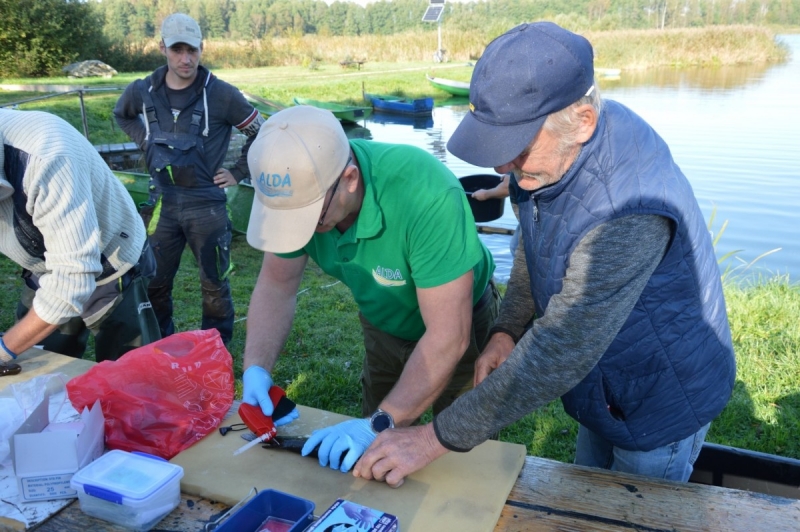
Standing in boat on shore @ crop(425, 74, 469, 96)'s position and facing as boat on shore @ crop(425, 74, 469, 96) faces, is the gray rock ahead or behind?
ahead

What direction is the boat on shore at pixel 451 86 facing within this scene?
to the viewer's left

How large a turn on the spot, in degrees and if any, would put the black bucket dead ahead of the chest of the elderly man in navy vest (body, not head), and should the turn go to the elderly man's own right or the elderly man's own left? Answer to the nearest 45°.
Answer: approximately 135° to the elderly man's own right

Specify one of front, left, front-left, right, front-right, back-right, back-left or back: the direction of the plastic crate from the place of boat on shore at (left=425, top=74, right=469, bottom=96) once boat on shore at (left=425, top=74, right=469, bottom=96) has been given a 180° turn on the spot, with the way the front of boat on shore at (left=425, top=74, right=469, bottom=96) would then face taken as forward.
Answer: right

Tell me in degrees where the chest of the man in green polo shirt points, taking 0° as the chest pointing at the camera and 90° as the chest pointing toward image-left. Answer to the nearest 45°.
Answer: approximately 45°

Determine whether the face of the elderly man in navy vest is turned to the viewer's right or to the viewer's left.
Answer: to the viewer's left

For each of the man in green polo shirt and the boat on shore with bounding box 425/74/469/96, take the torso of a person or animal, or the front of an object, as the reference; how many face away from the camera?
0
